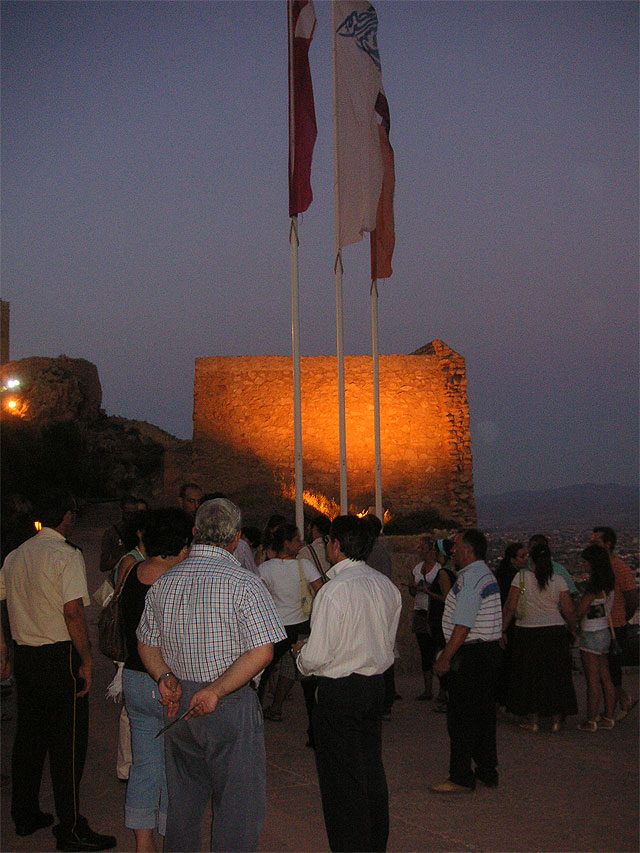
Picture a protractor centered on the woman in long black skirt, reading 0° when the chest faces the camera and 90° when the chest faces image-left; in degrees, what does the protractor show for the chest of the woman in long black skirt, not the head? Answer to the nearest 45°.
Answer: approximately 180°

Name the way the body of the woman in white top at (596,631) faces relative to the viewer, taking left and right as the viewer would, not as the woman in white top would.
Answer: facing to the left of the viewer

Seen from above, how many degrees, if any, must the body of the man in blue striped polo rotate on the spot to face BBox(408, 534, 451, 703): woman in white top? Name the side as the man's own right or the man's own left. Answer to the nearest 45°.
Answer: approximately 90° to the man's own right

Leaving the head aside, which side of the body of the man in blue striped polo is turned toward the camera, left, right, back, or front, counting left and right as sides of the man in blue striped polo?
left

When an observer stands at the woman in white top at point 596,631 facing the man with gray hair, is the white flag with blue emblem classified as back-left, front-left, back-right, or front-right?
back-right

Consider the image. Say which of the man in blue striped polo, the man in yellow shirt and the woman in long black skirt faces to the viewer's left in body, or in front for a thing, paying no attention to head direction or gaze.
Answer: the man in blue striped polo

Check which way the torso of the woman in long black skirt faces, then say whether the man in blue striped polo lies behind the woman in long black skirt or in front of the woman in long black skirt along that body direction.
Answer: behind

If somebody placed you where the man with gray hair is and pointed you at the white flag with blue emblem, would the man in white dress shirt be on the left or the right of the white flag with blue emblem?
right

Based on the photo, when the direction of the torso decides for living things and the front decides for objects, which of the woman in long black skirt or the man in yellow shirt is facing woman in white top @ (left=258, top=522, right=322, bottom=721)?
the man in yellow shirt

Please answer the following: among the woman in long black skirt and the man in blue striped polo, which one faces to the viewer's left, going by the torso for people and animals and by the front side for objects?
the man in blue striped polo
